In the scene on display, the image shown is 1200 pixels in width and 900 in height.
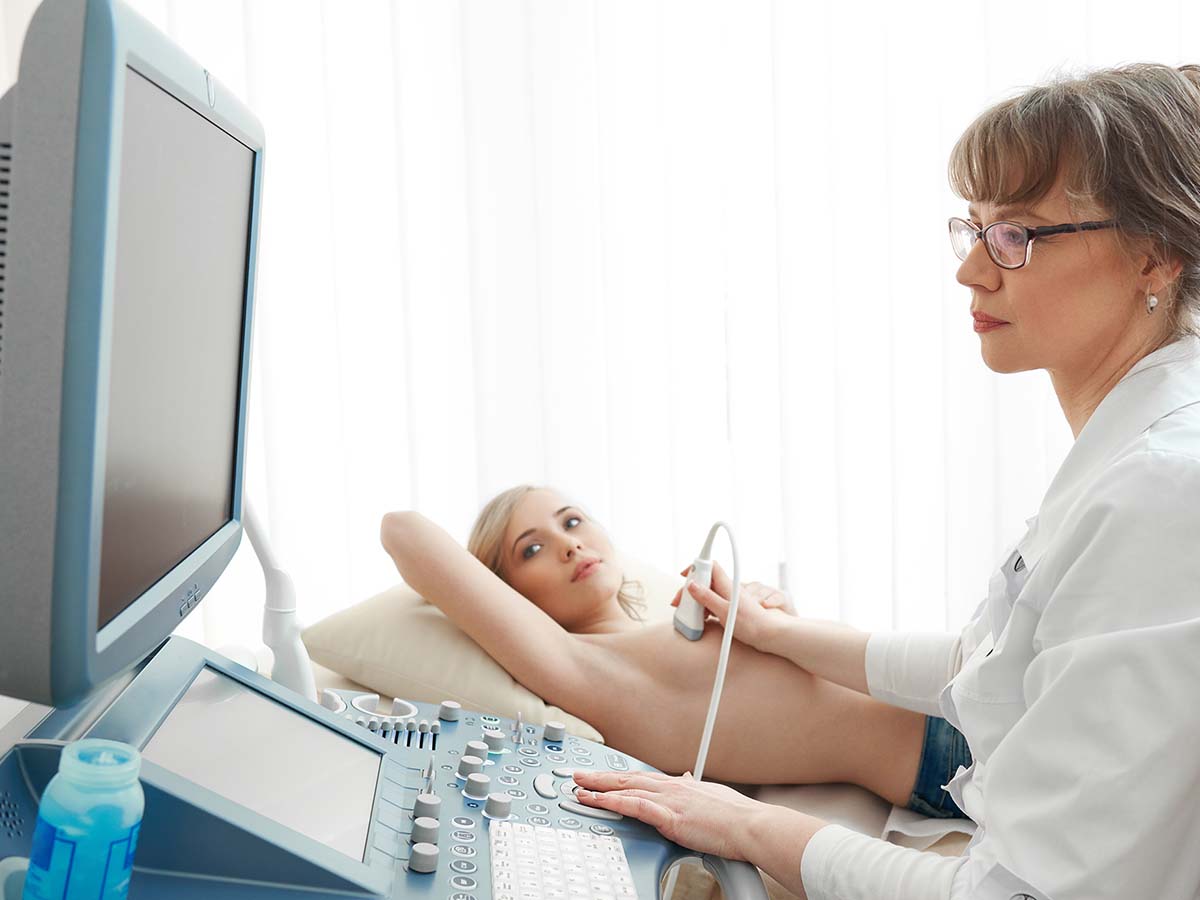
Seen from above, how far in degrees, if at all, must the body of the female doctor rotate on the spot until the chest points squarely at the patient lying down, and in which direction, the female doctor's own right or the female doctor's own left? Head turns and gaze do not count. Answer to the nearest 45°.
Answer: approximately 45° to the female doctor's own right

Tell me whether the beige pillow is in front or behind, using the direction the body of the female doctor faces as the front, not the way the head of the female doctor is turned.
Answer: in front

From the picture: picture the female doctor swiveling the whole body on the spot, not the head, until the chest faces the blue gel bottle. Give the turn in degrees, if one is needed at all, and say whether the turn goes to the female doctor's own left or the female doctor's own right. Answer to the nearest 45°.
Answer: approximately 45° to the female doctor's own left

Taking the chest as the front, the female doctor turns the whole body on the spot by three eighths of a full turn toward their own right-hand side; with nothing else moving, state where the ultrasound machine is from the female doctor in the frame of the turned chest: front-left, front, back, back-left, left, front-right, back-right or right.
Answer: back

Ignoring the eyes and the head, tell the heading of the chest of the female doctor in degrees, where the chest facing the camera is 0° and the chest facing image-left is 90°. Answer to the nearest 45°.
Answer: approximately 90°

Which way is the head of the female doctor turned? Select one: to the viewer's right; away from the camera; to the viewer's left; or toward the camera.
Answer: to the viewer's left
